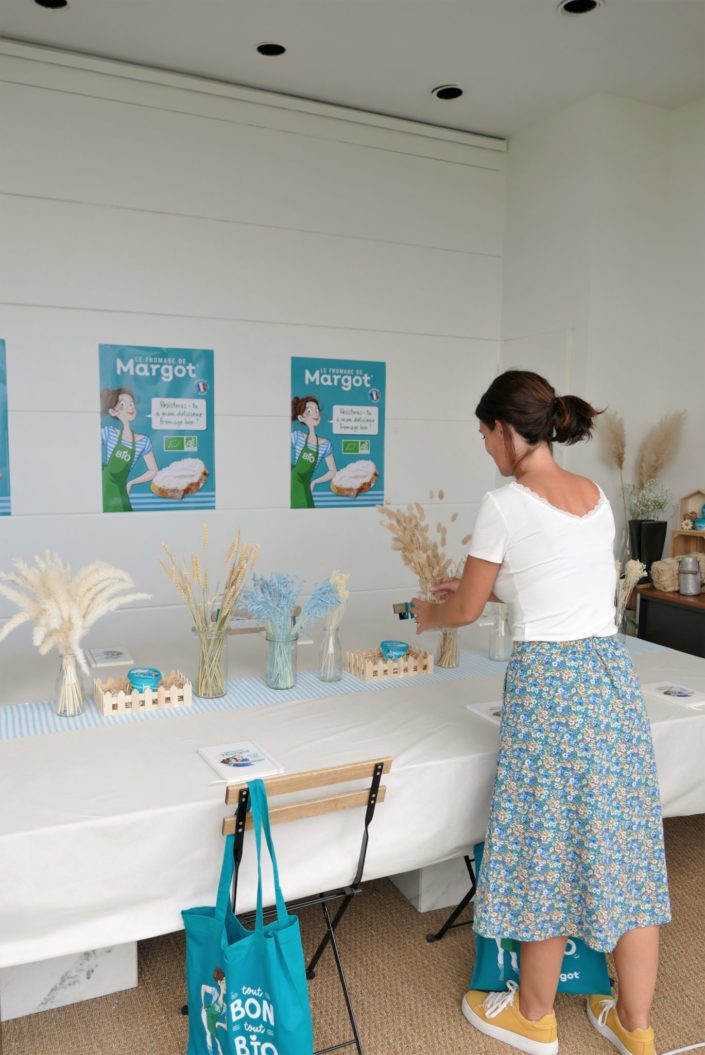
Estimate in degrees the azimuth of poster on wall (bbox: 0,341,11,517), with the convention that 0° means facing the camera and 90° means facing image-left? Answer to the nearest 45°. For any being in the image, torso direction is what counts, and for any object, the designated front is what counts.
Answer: approximately 0°

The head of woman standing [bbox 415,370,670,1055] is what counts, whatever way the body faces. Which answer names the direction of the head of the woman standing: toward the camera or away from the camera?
away from the camera

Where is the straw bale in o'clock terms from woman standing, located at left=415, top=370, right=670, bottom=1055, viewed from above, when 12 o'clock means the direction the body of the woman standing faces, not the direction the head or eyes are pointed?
The straw bale is roughly at 2 o'clock from the woman standing.

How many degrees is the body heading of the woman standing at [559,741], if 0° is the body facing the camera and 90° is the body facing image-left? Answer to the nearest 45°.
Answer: approximately 135°

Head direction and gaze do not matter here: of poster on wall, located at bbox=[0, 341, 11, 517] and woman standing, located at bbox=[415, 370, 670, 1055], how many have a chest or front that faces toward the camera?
1

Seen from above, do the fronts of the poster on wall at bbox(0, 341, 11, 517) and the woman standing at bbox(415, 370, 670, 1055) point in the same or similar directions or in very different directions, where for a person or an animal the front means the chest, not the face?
very different directions
